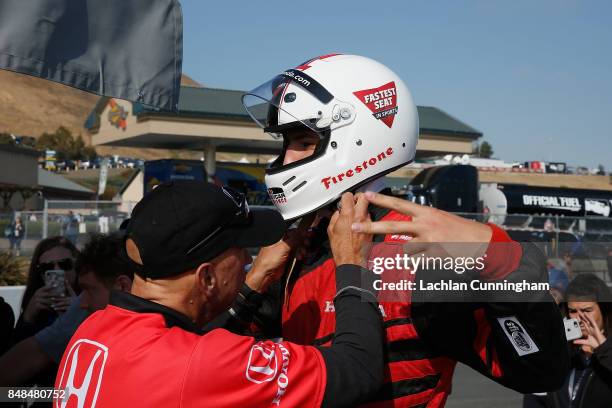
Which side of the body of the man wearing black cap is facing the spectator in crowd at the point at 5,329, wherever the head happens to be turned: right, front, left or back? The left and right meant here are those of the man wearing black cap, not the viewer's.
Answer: left

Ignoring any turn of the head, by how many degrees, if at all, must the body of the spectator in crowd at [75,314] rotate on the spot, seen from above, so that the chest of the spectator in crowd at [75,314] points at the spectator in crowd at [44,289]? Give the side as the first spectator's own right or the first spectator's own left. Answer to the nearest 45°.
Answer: approximately 135° to the first spectator's own right

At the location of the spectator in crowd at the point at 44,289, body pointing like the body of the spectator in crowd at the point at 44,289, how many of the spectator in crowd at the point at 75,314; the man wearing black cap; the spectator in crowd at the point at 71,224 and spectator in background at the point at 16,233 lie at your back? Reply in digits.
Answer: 2

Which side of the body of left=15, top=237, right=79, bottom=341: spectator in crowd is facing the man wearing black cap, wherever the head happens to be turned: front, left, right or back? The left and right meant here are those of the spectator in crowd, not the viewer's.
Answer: front

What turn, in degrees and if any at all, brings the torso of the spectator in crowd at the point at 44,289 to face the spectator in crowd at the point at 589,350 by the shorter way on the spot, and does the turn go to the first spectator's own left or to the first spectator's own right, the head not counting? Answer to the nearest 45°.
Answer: approximately 45° to the first spectator's own left

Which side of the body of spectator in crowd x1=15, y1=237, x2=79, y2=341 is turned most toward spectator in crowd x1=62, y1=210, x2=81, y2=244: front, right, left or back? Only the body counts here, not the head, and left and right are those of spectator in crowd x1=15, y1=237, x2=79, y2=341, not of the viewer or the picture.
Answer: back

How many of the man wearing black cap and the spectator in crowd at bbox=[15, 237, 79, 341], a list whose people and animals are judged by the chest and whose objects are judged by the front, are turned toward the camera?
1

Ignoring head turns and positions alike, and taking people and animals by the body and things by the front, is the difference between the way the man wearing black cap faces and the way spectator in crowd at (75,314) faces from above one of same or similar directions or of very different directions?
very different directions

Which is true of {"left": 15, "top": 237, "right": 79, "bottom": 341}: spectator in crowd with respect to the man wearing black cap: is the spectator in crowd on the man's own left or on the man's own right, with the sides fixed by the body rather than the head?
on the man's own left

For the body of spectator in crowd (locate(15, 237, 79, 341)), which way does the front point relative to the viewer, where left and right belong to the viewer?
facing the viewer

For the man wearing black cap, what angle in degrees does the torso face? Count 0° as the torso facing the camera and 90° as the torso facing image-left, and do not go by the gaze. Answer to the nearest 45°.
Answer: approximately 225°
